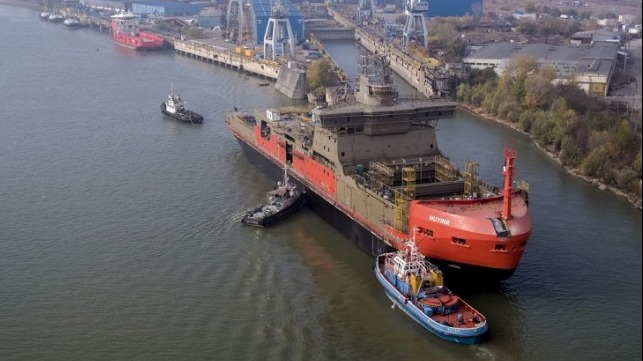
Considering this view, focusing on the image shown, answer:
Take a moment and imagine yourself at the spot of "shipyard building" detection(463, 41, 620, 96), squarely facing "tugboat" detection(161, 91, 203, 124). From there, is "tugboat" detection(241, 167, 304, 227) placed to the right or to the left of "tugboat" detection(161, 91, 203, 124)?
left

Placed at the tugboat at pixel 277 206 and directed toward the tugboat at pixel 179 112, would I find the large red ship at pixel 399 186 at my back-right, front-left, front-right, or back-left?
back-right

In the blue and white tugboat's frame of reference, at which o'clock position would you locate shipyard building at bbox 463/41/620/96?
The shipyard building is roughly at 2 o'clock from the blue and white tugboat.

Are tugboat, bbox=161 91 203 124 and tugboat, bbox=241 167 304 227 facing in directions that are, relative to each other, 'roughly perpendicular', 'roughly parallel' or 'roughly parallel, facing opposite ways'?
roughly perpendicular

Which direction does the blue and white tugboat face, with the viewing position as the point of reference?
facing away from the viewer and to the left of the viewer

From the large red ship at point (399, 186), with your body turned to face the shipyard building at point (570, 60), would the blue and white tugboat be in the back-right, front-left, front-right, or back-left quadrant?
back-right

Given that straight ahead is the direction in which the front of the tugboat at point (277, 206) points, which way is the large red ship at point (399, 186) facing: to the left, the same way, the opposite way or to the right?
to the right

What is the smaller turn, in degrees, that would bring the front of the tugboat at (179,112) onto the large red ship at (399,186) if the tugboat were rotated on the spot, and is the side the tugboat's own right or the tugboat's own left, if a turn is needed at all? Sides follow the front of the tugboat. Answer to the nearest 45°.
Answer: approximately 135° to the tugboat's own left

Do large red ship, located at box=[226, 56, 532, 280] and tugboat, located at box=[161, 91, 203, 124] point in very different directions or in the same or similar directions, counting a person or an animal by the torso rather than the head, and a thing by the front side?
very different directions

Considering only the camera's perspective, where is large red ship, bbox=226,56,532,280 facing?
facing the viewer and to the right of the viewer

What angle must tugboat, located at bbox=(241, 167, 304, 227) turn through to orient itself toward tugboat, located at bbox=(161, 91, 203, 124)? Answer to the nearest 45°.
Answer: approximately 45° to its left

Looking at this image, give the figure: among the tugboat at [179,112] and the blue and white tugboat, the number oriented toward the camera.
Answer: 0

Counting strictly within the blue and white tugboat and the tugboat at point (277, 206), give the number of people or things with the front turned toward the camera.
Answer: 0

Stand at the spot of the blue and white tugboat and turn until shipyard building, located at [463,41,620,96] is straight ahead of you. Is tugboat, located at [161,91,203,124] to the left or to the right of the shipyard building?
left

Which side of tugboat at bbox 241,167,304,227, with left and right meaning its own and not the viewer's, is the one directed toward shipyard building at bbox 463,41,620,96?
front
